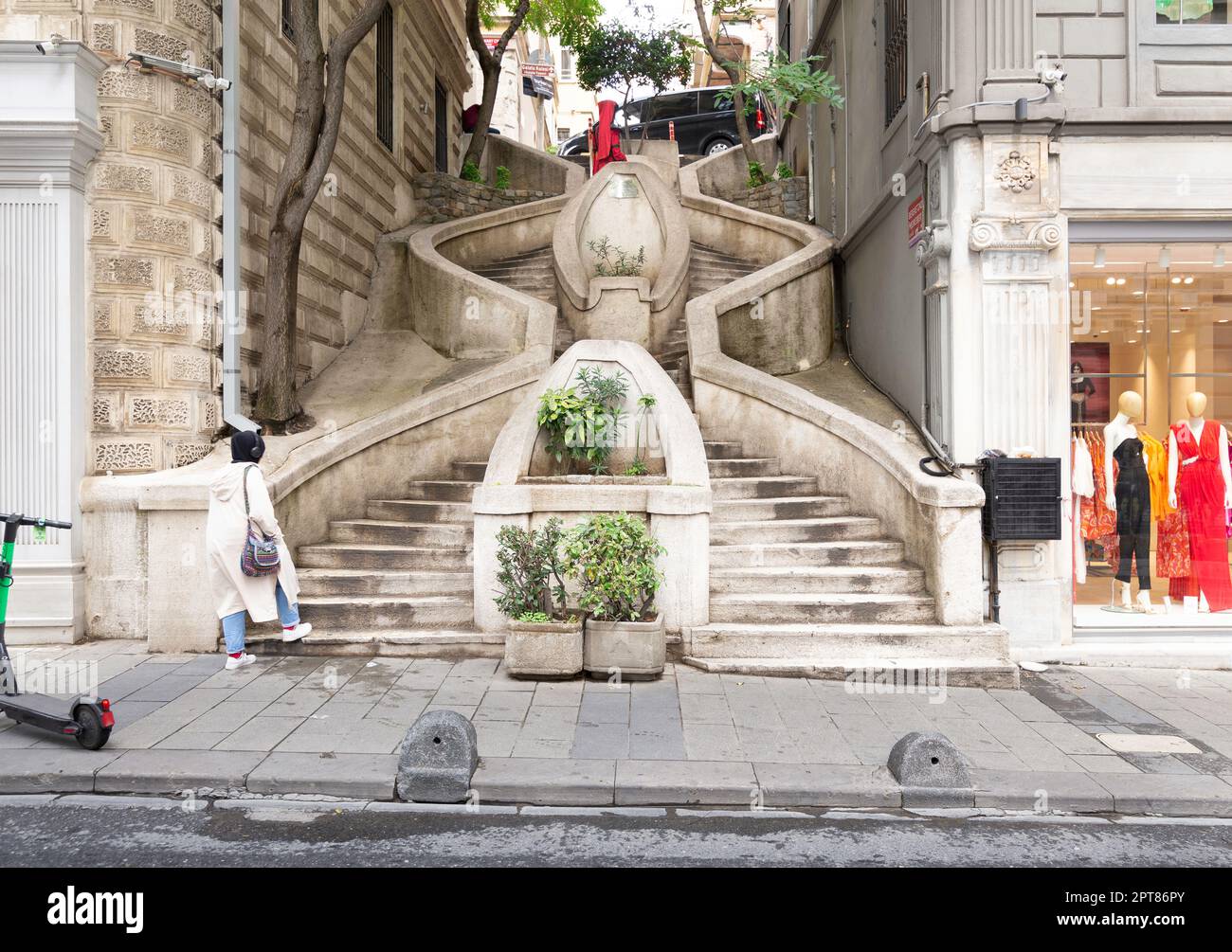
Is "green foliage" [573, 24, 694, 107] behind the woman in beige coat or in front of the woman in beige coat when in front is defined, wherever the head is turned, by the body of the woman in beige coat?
in front

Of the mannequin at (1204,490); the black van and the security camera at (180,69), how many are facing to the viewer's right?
1

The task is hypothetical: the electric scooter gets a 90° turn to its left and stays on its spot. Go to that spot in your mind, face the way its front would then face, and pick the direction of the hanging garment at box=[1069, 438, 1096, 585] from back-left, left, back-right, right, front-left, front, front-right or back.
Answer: back-left

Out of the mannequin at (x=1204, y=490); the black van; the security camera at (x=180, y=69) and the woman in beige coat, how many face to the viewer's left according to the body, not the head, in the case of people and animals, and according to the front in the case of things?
1

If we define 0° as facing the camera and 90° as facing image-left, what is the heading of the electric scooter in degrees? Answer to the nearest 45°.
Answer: approximately 135°

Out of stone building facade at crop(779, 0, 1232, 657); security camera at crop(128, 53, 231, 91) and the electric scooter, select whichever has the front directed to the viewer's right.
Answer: the security camera

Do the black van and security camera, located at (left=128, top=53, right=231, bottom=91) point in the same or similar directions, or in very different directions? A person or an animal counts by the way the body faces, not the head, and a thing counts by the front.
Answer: very different directions

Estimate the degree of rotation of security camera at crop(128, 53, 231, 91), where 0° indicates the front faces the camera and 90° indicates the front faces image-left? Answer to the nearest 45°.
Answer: approximately 270°

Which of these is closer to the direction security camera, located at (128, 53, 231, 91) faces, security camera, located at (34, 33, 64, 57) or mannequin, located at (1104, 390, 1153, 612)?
the mannequin
